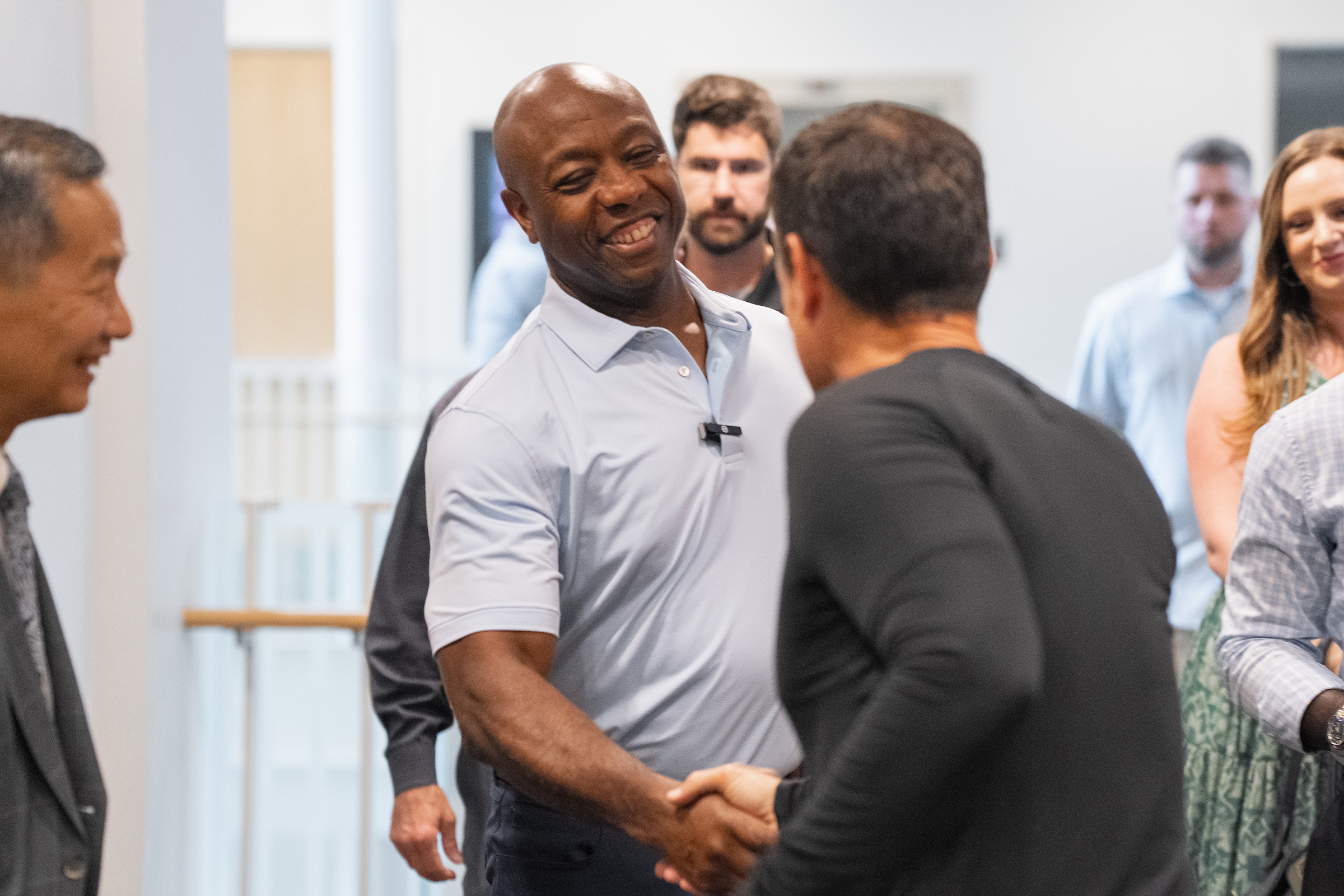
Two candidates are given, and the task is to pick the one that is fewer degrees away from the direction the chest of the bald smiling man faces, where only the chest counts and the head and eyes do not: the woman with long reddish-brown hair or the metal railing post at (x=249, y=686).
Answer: the woman with long reddish-brown hair

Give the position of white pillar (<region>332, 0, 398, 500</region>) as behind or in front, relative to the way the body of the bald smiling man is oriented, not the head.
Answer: behind

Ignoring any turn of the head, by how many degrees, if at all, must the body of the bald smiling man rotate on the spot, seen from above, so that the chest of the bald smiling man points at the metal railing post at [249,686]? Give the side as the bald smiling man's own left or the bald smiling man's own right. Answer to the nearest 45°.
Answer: approximately 180°

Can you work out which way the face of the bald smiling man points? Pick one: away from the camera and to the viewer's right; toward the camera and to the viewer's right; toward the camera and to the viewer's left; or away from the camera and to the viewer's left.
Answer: toward the camera and to the viewer's right

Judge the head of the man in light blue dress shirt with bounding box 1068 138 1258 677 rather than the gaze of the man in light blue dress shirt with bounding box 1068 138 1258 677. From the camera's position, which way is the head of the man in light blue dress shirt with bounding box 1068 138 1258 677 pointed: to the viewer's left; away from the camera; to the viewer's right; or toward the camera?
toward the camera

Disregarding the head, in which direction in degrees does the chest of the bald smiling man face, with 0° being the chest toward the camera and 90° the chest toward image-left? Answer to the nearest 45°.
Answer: approximately 315°
